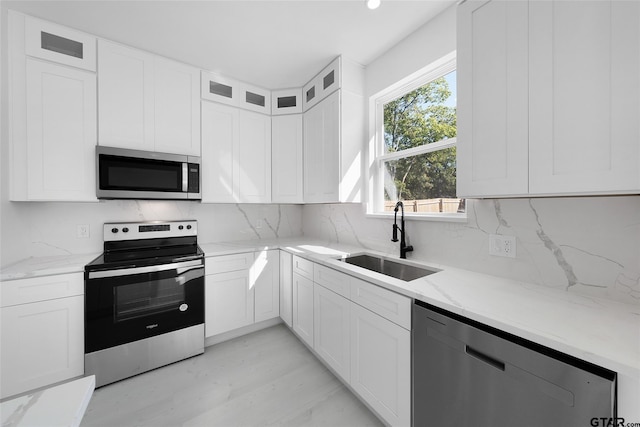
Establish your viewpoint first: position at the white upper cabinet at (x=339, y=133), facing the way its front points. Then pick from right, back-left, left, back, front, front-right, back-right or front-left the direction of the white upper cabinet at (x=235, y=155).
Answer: front-right

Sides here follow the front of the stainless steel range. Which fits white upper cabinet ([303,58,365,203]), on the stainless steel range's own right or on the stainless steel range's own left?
on the stainless steel range's own left

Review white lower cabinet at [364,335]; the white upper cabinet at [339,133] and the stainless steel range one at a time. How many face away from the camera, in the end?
0

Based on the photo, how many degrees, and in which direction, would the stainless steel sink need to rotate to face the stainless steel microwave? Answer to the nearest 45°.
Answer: approximately 45° to its right

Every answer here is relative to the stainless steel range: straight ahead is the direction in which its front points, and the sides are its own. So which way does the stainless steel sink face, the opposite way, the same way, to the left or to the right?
to the right

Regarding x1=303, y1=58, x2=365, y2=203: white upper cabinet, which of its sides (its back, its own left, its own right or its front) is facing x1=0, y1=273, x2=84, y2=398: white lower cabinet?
front

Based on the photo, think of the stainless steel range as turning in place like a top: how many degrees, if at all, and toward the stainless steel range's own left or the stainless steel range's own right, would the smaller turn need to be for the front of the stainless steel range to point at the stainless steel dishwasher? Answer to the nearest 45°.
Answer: approximately 45° to the stainless steel range's own left

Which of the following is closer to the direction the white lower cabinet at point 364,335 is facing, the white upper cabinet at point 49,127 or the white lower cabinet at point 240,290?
the white upper cabinet

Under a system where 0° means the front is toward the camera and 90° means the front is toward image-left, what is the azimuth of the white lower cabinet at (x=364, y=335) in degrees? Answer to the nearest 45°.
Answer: approximately 45°

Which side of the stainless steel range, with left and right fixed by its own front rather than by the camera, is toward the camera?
front

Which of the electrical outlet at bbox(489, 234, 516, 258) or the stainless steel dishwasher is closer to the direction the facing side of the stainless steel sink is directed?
the stainless steel dishwasher

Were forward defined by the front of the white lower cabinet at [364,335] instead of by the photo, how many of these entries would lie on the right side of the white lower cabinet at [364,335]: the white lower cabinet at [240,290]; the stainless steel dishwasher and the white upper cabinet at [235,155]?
2

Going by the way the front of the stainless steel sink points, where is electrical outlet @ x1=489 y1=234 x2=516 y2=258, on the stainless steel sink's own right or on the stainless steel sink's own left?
on the stainless steel sink's own left

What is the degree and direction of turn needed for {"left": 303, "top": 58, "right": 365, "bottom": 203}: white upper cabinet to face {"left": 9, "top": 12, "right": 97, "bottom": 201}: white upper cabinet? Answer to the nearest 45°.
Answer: approximately 45° to its right

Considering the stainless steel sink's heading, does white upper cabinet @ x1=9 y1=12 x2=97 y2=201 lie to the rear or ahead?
ahead

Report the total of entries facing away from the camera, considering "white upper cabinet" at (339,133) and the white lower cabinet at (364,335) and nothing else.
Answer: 0

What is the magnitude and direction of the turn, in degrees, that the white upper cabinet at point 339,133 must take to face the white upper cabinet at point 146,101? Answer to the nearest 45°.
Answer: approximately 45° to its right

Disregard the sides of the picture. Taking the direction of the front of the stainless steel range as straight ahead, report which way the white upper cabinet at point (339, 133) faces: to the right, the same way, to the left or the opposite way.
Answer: to the right
